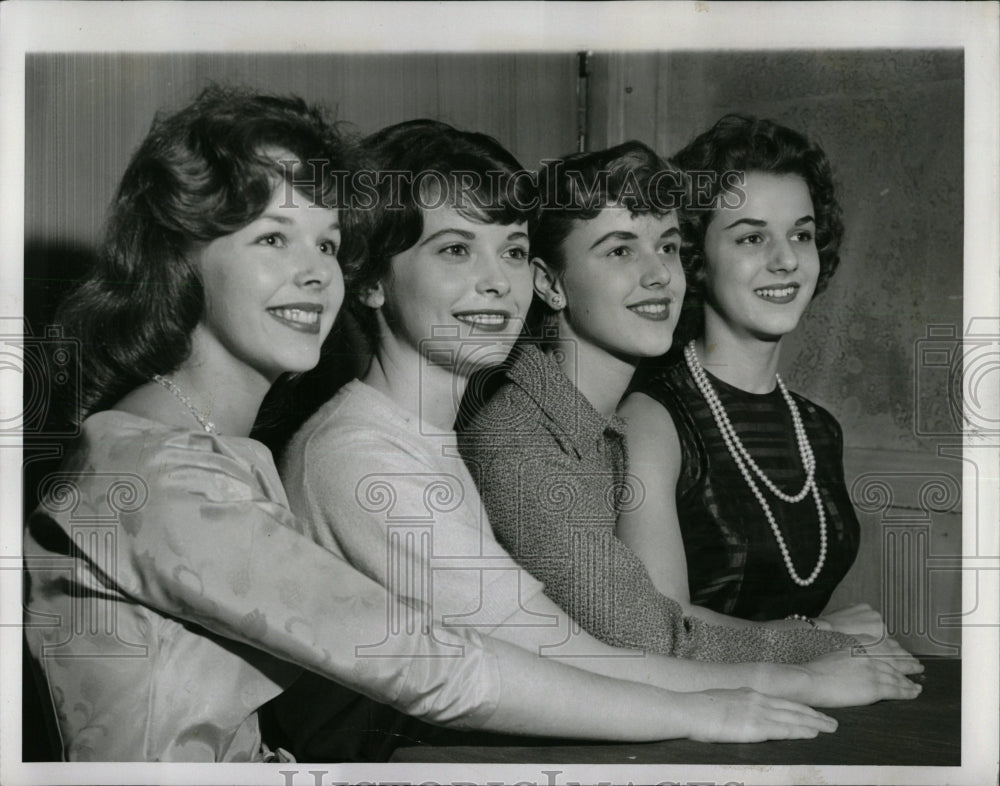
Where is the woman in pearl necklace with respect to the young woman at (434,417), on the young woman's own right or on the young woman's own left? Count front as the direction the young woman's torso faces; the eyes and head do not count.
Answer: on the young woman's own left

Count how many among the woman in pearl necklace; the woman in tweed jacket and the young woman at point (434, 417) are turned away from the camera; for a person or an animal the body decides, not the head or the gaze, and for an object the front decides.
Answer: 0

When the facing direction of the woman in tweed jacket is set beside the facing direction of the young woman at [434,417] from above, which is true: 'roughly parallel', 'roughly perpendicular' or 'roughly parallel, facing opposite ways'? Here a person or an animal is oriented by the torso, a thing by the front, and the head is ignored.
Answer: roughly parallel

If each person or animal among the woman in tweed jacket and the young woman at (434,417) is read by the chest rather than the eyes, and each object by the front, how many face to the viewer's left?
0

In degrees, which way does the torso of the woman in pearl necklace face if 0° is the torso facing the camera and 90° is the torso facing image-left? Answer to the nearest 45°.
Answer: approximately 315°

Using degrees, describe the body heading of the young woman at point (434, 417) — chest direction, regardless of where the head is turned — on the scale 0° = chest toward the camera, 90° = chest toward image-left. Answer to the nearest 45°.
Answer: approximately 315°

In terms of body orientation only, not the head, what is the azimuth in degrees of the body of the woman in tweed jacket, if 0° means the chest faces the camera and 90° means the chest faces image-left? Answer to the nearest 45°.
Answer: approximately 315°

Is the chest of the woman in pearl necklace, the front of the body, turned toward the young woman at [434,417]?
no

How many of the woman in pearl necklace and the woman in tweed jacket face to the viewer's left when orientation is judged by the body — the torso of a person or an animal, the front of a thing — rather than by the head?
0

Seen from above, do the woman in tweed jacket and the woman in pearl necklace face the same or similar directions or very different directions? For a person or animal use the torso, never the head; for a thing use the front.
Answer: same or similar directions

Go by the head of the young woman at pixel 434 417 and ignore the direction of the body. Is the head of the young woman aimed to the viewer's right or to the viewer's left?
to the viewer's right

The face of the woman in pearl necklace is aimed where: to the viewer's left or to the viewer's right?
to the viewer's right
